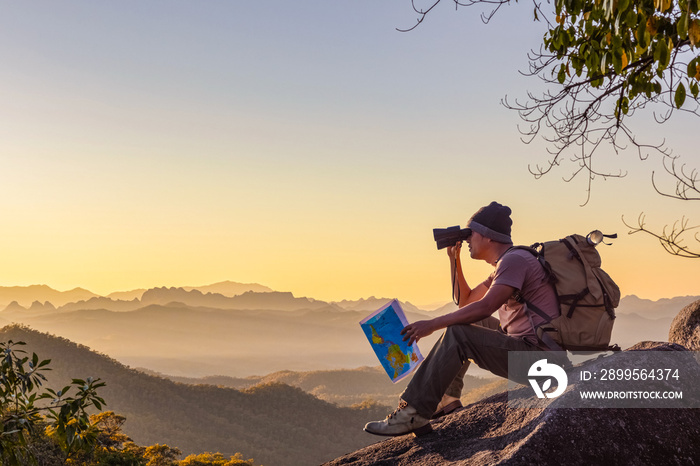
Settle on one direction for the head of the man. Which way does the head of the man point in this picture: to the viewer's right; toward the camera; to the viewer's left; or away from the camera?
to the viewer's left

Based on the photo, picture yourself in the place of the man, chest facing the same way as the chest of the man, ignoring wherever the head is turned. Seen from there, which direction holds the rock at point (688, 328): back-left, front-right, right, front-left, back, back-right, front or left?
back-right

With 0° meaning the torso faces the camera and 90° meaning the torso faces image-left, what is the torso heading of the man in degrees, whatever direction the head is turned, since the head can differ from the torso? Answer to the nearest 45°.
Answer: approximately 90°
